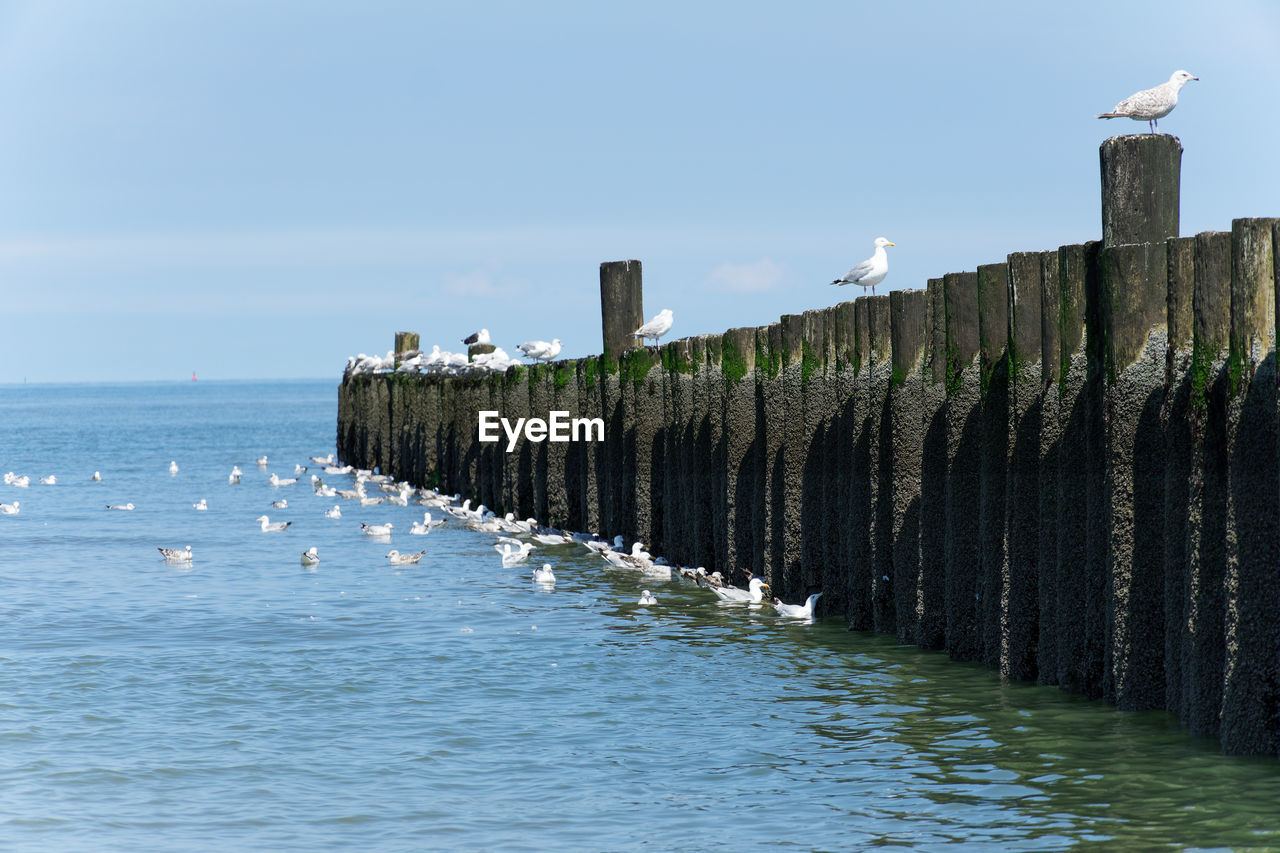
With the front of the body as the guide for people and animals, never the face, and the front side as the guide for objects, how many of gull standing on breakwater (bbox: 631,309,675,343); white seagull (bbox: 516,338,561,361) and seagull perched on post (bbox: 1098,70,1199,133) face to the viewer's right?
3

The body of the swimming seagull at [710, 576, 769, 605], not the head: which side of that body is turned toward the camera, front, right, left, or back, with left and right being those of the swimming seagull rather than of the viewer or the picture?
right

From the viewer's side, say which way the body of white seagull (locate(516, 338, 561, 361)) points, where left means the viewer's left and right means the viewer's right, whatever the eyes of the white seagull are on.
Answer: facing to the right of the viewer

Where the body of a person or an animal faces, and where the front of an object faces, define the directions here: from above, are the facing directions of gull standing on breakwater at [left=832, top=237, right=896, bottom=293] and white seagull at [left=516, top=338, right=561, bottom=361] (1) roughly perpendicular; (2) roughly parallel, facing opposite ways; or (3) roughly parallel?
roughly parallel

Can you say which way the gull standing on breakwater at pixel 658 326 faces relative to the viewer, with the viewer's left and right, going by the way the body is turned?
facing to the right of the viewer

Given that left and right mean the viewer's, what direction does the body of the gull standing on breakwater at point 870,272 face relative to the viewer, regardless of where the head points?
facing to the right of the viewer

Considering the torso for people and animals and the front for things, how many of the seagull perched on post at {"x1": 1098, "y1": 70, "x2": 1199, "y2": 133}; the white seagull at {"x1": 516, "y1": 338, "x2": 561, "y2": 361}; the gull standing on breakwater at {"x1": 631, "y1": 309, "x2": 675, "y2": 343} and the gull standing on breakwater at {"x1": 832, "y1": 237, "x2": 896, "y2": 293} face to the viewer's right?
4

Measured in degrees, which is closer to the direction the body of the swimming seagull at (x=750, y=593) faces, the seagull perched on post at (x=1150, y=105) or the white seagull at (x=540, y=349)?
the seagull perched on post

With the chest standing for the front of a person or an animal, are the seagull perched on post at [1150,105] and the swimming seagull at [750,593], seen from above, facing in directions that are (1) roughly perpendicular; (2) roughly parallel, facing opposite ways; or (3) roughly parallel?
roughly parallel

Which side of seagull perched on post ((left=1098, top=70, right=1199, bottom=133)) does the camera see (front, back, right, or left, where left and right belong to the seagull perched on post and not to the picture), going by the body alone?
right

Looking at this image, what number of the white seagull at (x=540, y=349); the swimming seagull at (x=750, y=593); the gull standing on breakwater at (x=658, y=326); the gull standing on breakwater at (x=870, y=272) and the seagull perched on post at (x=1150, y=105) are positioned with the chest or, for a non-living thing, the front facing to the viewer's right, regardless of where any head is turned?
5

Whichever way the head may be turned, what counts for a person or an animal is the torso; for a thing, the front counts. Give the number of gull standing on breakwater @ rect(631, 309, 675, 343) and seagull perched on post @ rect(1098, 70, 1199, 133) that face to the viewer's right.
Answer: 2
